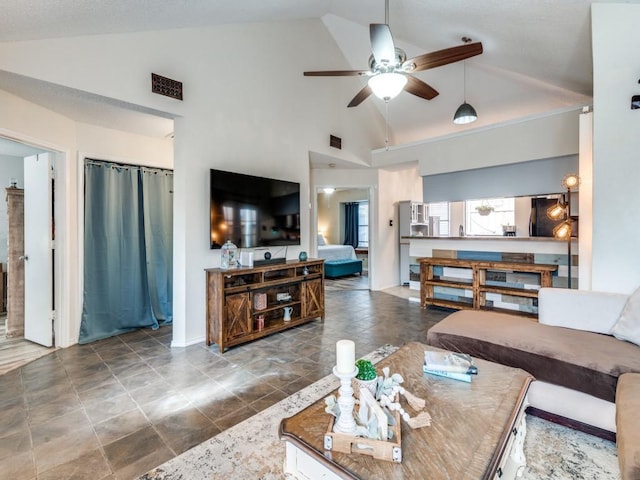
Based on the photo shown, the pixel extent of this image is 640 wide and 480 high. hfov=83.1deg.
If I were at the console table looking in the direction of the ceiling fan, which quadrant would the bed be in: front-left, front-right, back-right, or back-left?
back-right

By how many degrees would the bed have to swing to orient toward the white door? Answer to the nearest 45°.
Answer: approximately 90° to its right

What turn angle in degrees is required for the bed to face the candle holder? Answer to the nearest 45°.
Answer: approximately 45° to its right

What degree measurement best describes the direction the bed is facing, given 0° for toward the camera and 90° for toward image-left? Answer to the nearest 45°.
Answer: approximately 315°

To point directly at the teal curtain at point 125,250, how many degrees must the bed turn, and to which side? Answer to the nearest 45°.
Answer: approximately 90° to its right

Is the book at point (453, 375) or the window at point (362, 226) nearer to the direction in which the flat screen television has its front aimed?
the book

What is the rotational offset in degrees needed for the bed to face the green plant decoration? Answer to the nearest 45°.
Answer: approximately 45° to its right

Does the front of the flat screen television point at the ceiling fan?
yes

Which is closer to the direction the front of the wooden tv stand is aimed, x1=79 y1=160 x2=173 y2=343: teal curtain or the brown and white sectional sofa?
the brown and white sectional sofa

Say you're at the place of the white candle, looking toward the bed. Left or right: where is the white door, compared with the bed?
left
